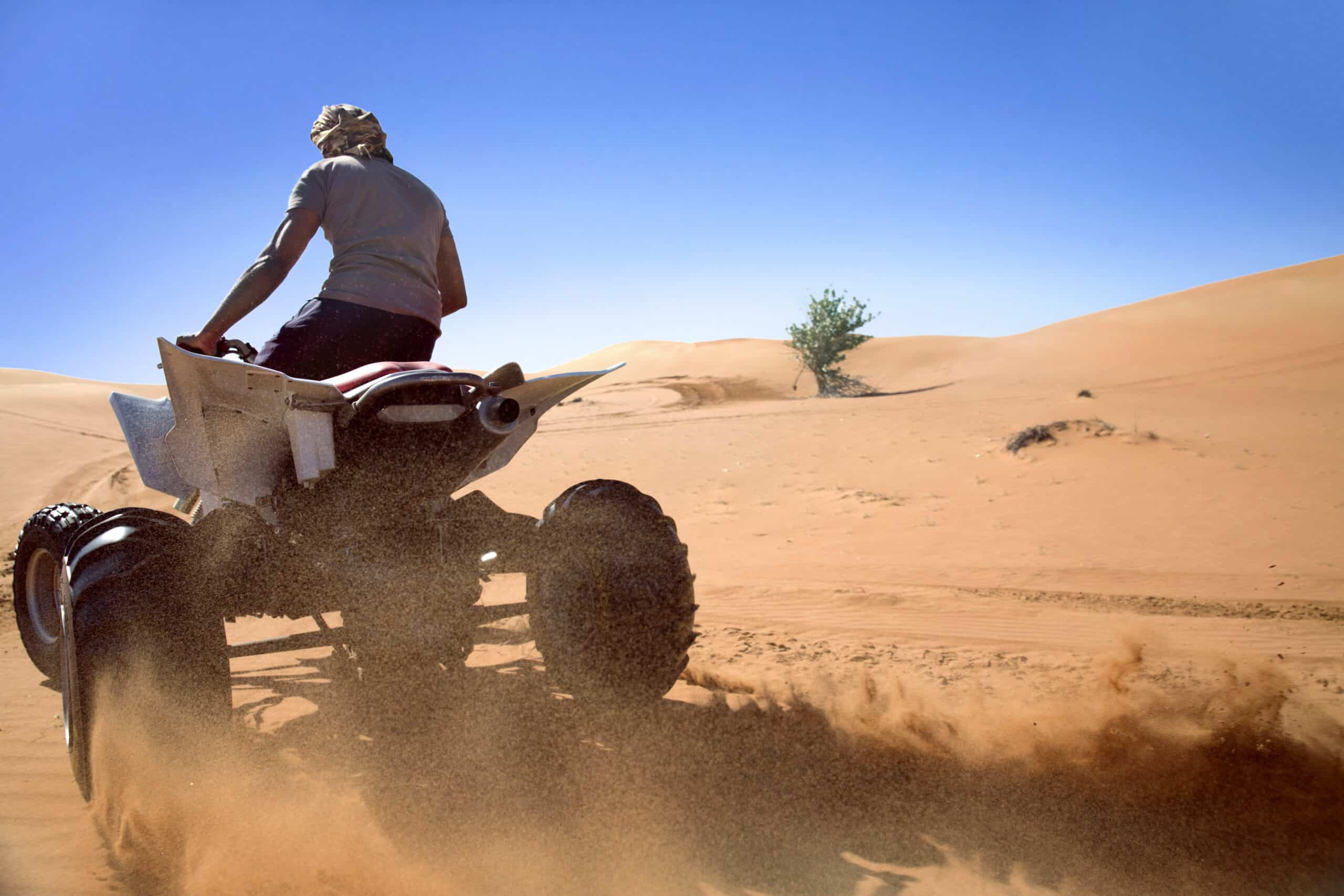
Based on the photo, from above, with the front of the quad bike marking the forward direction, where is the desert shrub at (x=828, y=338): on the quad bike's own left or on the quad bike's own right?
on the quad bike's own right

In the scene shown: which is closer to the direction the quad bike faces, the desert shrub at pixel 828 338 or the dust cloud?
the desert shrub

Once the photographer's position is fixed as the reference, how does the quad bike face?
facing away from the viewer and to the left of the viewer
